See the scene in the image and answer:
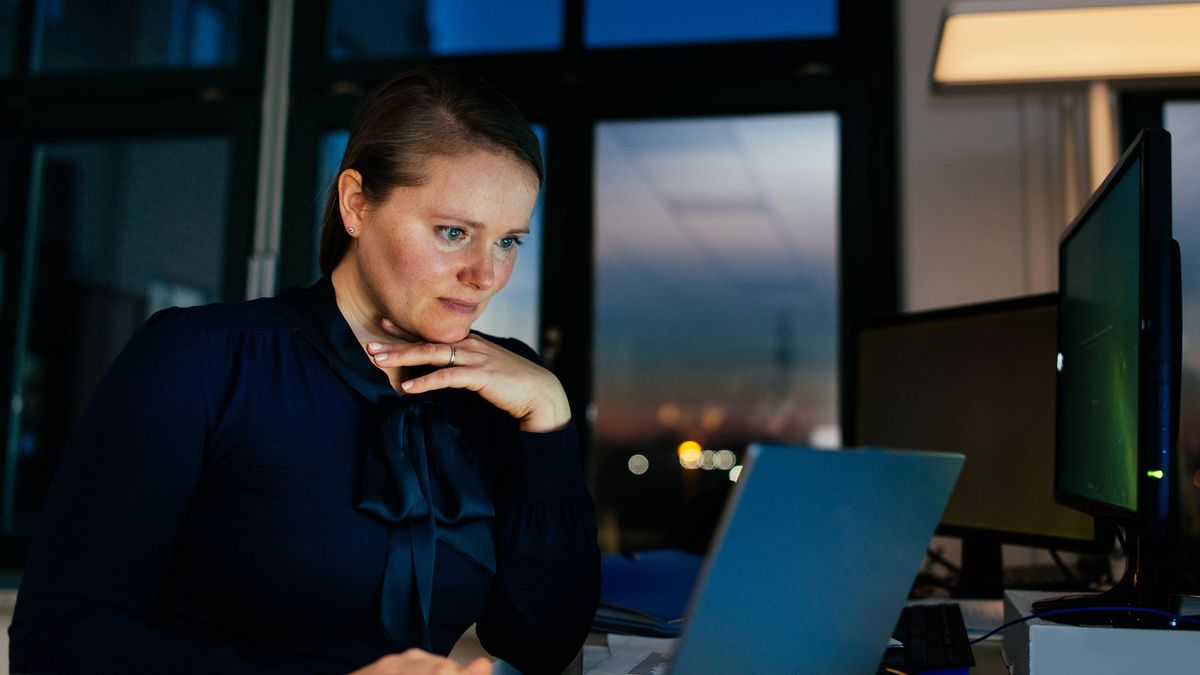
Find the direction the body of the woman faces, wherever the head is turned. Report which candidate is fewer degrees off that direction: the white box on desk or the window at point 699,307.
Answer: the white box on desk

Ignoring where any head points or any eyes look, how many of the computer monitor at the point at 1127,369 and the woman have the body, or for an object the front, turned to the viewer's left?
1

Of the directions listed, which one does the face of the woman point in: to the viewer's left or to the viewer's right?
to the viewer's right

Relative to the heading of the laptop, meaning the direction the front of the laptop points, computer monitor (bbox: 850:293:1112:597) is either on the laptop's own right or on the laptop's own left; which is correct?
on the laptop's own right

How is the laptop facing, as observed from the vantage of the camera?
facing away from the viewer and to the left of the viewer

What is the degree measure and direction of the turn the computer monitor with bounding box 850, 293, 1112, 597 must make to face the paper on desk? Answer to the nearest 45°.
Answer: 0° — it already faces it

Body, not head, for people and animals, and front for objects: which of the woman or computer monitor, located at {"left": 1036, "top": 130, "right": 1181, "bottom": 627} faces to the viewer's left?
the computer monitor

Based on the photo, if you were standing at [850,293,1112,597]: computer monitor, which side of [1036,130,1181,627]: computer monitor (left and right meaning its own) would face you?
right

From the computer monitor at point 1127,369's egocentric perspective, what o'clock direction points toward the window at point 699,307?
The window is roughly at 2 o'clock from the computer monitor.

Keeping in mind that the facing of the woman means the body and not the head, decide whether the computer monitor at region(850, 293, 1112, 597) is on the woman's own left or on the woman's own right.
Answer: on the woman's own left

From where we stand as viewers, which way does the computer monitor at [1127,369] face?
facing to the left of the viewer

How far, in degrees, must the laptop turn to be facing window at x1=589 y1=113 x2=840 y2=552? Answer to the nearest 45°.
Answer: approximately 45° to its right
